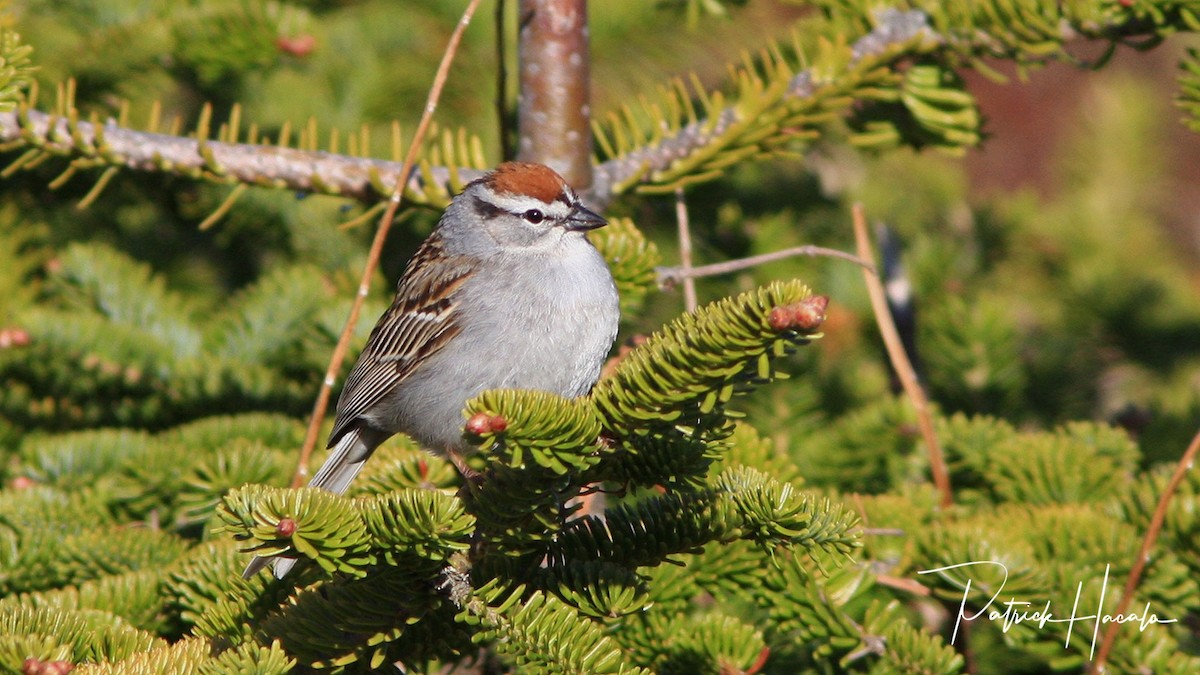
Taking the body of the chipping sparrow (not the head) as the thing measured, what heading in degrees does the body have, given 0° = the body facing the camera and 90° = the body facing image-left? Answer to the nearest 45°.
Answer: approximately 315°
